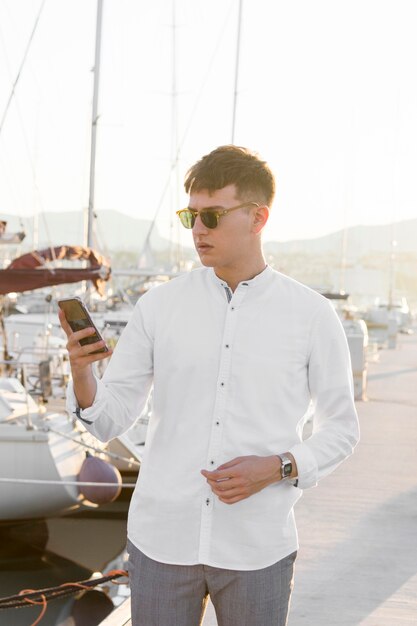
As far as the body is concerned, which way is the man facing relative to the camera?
toward the camera

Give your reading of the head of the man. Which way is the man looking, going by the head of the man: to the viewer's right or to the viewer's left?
to the viewer's left
